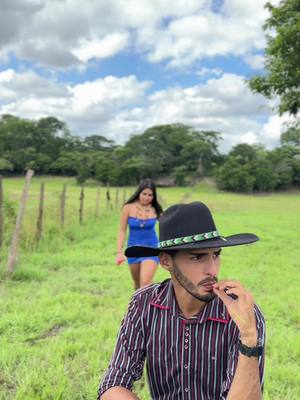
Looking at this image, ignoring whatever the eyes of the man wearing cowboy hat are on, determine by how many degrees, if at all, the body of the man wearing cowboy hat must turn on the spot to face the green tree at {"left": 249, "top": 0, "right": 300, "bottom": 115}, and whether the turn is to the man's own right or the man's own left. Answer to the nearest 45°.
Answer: approximately 180°

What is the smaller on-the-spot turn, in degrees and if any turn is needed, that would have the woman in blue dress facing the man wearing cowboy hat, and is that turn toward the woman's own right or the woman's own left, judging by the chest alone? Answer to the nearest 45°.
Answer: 0° — they already face them

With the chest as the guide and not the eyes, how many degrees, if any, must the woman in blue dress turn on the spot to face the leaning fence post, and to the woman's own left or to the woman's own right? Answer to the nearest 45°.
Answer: approximately 135° to the woman's own right

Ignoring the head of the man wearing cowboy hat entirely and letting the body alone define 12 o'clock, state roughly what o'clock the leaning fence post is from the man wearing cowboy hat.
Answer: The leaning fence post is roughly at 5 o'clock from the man wearing cowboy hat.

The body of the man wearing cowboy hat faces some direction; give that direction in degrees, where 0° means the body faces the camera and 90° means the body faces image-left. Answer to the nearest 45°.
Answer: approximately 0°

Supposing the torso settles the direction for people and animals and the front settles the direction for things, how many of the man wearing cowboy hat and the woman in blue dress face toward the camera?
2

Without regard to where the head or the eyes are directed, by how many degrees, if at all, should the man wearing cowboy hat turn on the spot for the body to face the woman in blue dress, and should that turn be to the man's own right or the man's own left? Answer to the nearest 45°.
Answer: approximately 180°
